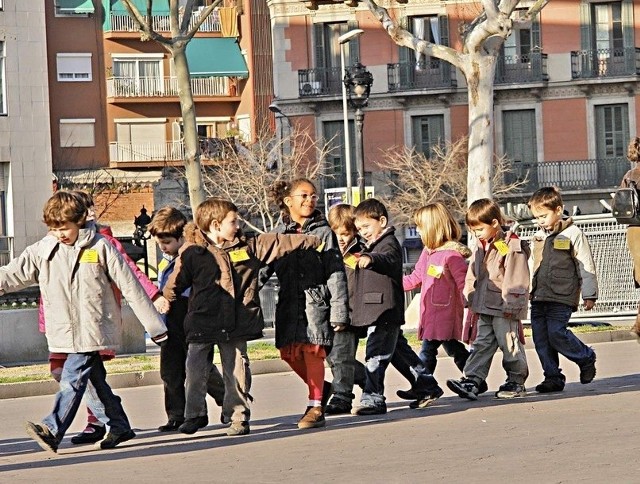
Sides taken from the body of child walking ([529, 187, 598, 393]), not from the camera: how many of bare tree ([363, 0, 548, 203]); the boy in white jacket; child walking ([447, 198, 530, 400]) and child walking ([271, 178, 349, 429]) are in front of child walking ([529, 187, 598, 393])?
3

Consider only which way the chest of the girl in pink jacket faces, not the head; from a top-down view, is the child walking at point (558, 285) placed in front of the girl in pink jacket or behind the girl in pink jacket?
behind

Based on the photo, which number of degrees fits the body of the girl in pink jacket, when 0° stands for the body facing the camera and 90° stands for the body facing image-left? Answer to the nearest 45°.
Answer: approximately 45°

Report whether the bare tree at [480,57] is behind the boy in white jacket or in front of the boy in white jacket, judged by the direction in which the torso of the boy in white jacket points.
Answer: behind

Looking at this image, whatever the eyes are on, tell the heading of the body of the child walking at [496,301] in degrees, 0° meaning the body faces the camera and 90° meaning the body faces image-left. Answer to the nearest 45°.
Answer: approximately 45°
